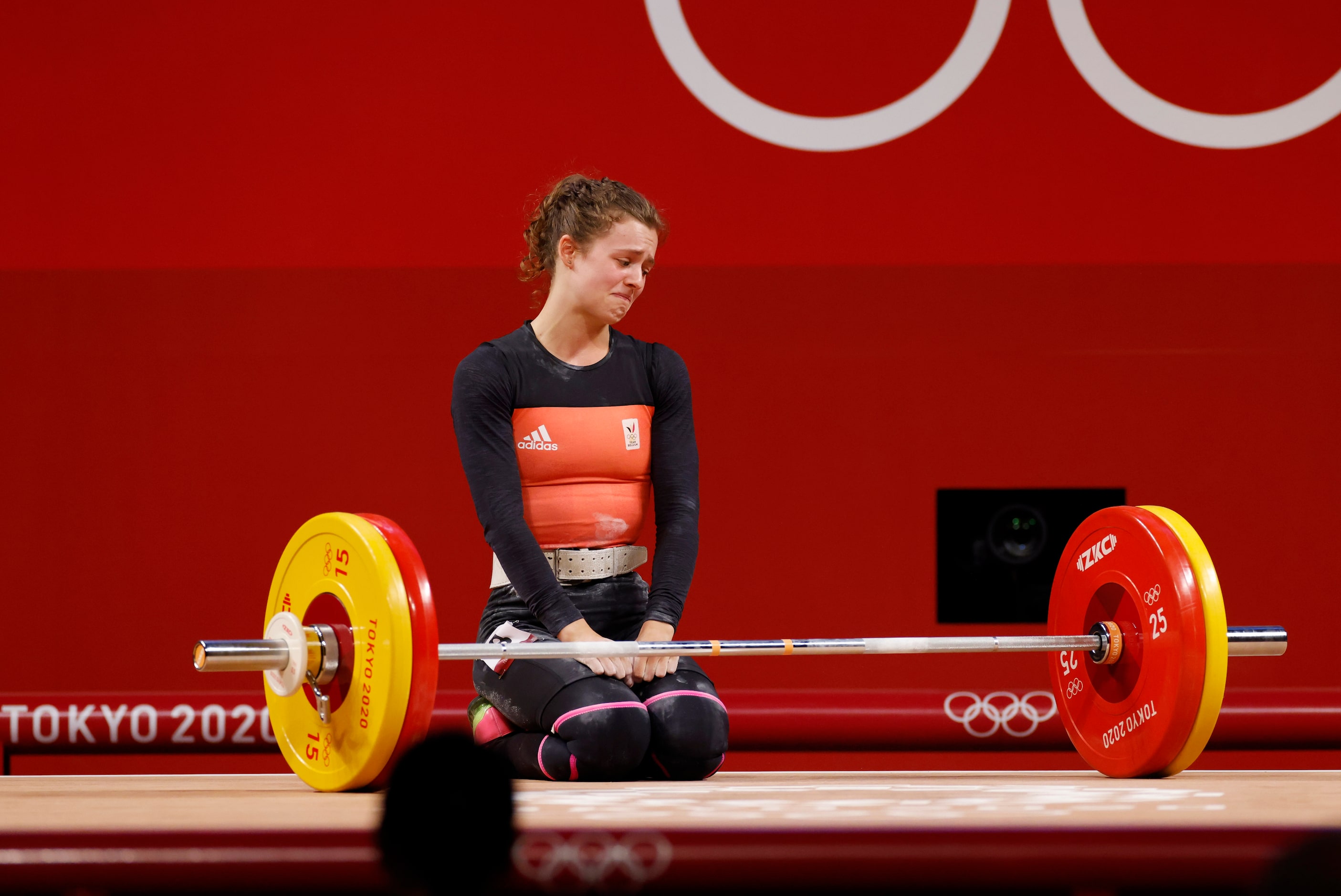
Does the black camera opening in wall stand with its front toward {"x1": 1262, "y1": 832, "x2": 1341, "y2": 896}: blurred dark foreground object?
yes

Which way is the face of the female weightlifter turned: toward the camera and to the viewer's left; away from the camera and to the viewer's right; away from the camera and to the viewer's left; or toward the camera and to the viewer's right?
toward the camera and to the viewer's right

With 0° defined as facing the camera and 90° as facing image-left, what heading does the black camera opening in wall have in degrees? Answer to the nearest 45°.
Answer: approximately 0°

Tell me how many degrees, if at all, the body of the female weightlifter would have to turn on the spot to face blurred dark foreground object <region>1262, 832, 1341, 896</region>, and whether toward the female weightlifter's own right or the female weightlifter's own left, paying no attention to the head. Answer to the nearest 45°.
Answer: approximately 45° to the female weightlifter's own right

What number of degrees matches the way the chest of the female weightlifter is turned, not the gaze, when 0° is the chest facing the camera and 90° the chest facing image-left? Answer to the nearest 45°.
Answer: approximately 315°

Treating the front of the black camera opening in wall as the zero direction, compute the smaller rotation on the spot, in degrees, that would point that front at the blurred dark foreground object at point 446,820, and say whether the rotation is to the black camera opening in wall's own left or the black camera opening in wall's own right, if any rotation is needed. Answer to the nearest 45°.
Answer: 0° — it already faces it

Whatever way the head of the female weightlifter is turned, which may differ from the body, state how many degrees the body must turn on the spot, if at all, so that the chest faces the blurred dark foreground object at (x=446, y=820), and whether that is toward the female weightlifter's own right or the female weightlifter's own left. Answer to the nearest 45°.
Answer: approximately 45° to the female weightlifter's own right
